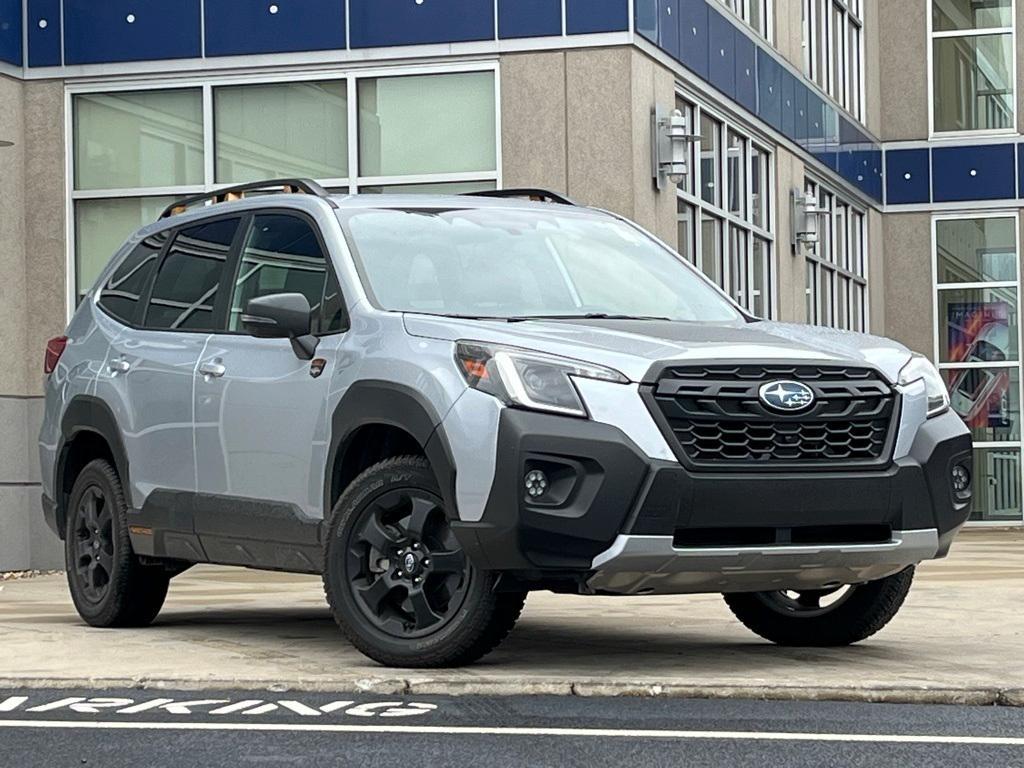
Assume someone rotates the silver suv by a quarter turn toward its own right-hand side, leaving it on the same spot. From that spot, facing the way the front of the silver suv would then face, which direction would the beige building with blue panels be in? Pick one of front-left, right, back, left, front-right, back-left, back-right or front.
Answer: back-right
